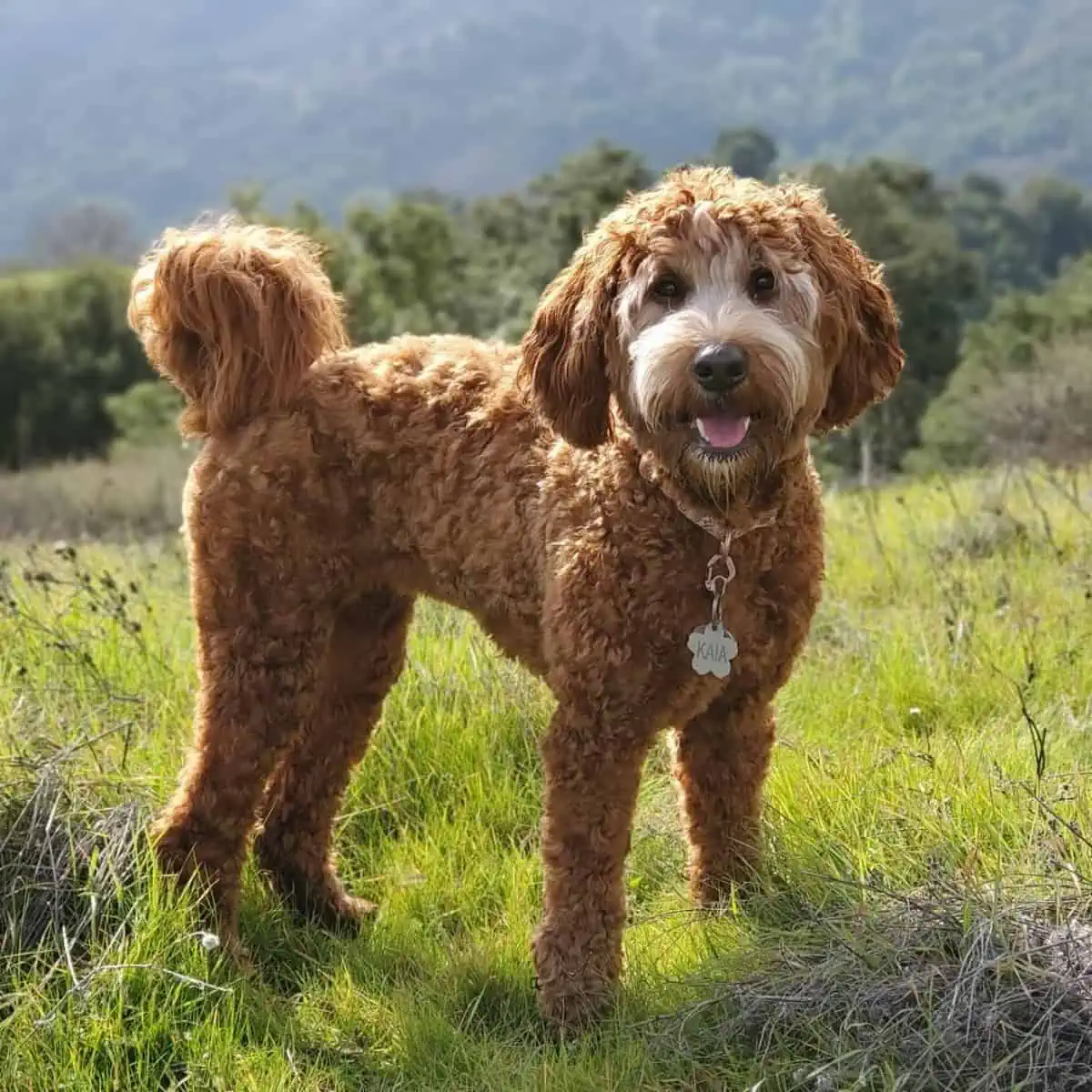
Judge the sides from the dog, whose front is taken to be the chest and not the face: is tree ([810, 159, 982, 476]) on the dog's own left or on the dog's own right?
on the dog's own left

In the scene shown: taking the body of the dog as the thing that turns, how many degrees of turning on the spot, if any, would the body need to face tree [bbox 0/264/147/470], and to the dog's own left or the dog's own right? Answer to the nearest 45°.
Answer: approximately 135° to the dog's own left

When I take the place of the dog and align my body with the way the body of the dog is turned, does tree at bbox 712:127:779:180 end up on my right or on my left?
on my left

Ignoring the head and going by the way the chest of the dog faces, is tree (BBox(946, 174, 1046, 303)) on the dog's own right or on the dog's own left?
on the dog's own left

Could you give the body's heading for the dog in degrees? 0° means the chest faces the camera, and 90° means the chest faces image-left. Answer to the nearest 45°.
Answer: approximately 315°
